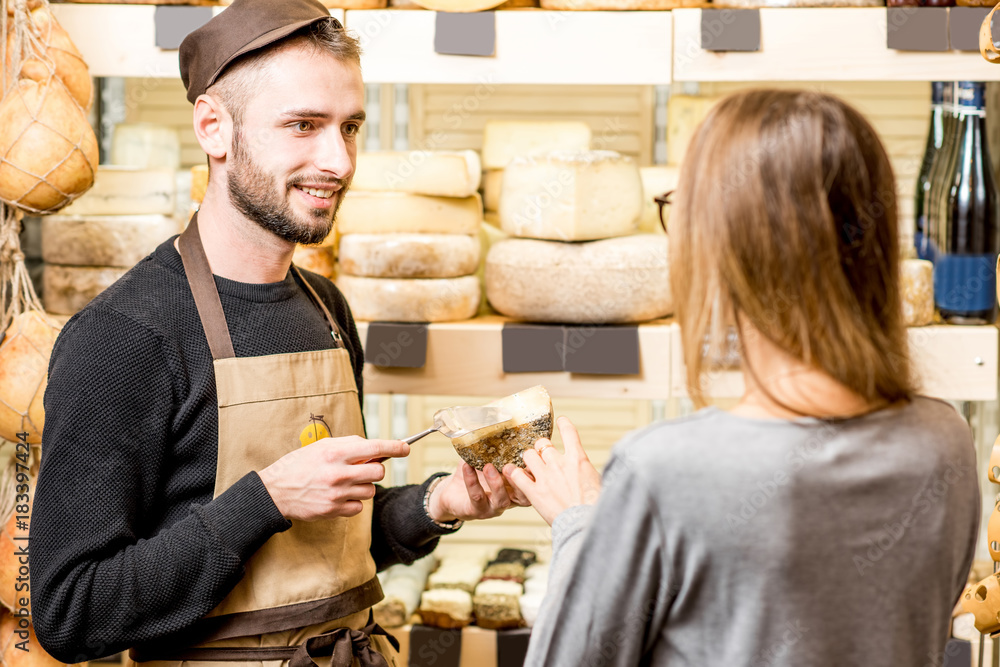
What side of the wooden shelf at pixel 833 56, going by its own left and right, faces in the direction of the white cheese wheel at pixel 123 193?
right

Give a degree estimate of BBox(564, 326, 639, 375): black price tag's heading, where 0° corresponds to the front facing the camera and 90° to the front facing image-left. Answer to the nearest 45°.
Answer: approximately 0°

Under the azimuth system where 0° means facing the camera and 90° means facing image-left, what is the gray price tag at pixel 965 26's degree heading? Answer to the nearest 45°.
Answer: approximately 0°

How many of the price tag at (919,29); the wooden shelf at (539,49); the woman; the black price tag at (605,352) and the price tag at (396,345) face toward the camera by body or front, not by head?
4
